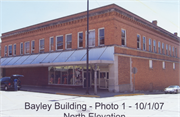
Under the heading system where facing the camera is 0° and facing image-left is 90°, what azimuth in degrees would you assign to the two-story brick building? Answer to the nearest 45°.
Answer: approximately 45°
